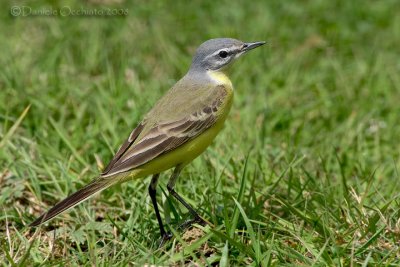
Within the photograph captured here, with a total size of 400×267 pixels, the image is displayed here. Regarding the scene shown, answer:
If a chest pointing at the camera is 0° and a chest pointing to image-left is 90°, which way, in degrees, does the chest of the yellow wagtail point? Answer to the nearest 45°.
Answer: approximately 270°
